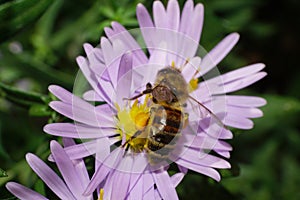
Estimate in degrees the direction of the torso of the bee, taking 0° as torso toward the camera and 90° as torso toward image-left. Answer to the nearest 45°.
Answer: approximately 180°

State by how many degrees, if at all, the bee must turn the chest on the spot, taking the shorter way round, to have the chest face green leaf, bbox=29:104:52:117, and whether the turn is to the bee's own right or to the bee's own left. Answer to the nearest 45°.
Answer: approximately 45° to the bee's own left

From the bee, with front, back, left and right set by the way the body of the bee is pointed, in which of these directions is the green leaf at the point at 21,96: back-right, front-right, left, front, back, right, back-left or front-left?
front-left

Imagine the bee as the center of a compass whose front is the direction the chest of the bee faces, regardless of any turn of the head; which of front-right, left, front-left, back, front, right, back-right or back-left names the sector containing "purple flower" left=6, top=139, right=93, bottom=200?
left

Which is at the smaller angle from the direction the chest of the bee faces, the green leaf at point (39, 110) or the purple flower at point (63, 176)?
the green leaf
